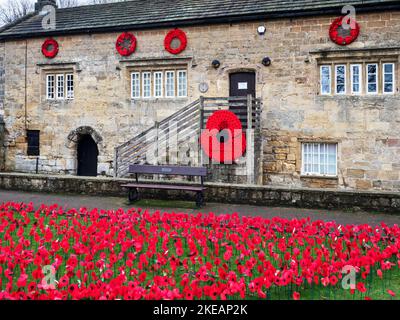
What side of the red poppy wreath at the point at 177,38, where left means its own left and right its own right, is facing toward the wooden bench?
front

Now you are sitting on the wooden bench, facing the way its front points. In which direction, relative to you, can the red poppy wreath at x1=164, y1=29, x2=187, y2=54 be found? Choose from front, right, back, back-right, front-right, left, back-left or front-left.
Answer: back

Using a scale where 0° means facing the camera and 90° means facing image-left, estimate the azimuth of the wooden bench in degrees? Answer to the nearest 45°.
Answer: approximately 0°

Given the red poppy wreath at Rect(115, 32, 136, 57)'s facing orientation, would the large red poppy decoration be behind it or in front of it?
in front

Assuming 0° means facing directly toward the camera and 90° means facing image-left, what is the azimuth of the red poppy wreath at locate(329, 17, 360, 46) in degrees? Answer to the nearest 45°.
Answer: approximately 0°

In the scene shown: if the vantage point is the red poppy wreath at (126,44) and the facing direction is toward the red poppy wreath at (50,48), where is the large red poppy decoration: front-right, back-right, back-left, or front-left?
back-left

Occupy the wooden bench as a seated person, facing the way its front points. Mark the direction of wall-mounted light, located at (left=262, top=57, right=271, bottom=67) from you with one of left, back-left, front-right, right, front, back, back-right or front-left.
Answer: back-left
